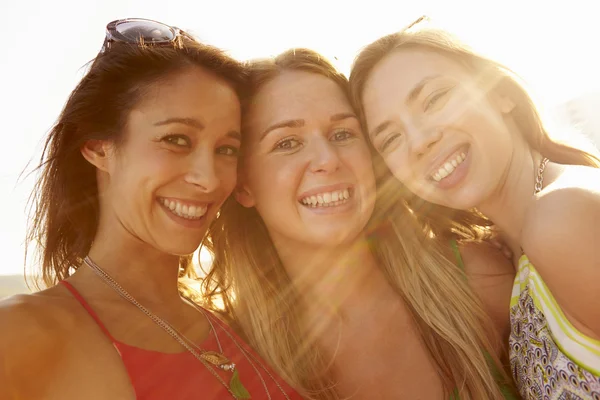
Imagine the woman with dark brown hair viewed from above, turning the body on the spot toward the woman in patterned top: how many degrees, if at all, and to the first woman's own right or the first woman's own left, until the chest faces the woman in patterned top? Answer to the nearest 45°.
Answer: approximately 45° to the first woman's own left

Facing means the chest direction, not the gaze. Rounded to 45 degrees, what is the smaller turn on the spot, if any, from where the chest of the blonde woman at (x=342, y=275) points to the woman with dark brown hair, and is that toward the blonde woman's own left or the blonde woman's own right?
approximately 45° to the blonde woman's own right

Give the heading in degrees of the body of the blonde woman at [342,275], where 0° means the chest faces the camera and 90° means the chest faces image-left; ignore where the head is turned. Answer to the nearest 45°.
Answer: approximately 0°

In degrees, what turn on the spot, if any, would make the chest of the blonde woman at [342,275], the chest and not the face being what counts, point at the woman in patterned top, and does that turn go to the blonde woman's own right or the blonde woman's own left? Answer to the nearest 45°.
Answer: approximately 90° to the blonde woman's own left
